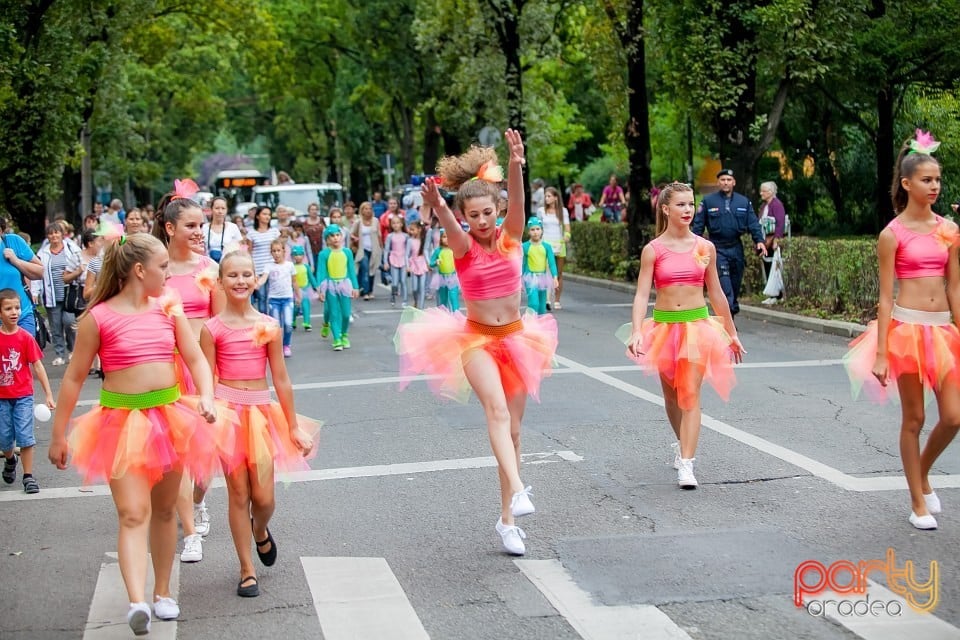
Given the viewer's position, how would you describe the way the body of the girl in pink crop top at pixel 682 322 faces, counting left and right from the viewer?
facing the viewer

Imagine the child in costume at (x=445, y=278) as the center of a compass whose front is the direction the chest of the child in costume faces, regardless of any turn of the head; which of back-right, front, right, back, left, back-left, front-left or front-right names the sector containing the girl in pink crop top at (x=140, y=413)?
front

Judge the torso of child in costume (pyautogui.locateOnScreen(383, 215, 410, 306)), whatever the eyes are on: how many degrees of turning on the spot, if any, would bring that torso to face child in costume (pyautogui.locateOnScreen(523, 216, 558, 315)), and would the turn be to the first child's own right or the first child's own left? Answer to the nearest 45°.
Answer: approximately 45° to the first child's own left

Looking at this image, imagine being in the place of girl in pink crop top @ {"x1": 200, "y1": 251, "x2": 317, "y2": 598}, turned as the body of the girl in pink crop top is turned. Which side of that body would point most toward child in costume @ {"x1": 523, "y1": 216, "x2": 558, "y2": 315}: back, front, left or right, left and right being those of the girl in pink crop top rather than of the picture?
back

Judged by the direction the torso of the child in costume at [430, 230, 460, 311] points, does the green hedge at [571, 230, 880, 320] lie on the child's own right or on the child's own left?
on the child's own left

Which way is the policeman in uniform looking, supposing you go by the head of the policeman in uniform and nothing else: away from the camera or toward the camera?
toward the camera

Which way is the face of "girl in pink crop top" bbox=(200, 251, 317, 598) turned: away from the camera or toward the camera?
toward the camera

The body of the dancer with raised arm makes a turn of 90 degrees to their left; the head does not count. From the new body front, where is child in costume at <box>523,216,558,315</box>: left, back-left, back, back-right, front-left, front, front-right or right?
left

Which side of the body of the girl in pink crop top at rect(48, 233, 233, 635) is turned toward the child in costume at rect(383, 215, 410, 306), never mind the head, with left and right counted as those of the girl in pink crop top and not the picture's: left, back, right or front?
back

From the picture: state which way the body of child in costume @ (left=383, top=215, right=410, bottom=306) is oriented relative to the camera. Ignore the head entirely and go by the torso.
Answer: toward the camera

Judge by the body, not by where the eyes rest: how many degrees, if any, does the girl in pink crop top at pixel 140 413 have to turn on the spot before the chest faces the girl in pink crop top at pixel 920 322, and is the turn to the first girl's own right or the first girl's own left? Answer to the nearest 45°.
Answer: approximately 90° to the first girl's own left

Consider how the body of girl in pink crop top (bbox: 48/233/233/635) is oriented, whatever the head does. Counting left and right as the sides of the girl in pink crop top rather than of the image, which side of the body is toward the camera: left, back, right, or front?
front

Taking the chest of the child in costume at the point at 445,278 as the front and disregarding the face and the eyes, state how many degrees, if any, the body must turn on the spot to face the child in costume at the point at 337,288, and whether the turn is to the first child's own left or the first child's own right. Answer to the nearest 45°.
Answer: approximately 45° to the first child's own right

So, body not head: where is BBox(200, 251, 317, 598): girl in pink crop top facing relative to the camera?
toward the camera
